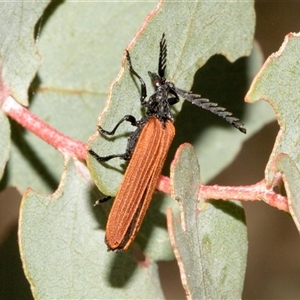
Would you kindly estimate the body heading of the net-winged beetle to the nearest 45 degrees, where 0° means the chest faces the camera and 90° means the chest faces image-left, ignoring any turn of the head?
approximately 180°

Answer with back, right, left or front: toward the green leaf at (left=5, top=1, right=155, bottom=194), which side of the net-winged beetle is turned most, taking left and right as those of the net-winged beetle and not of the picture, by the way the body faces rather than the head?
left

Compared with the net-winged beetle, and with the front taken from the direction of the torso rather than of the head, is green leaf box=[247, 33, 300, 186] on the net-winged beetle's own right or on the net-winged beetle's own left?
on the net-winged beetle's own right
